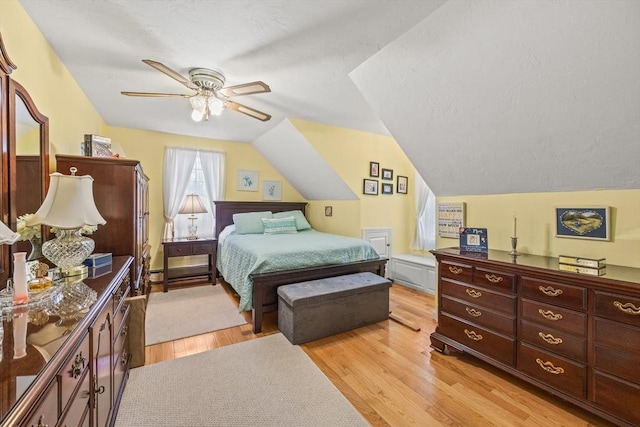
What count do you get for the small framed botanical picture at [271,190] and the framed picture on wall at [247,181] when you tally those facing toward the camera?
2

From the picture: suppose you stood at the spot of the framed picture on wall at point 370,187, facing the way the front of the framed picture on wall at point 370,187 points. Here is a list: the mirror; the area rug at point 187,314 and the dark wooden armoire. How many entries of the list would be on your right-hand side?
3

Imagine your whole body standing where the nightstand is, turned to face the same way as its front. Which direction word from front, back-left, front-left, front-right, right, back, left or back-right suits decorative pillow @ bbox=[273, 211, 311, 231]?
left

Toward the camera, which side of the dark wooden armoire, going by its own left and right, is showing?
right

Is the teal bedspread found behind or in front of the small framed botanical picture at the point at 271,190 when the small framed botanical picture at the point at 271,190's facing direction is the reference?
in front

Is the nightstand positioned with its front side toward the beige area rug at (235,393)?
yes

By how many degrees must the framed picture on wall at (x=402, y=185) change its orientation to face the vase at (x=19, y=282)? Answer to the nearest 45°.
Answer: approximately 45° to its right

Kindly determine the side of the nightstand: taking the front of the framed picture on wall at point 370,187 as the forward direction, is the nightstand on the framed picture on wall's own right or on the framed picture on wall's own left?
on the framed picture on wall's own right

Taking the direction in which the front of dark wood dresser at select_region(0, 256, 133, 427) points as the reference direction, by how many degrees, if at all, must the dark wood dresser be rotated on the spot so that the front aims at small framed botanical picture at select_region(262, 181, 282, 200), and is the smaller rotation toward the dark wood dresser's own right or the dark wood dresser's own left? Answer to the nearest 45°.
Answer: approximately 90° to the dark wood dresser's own left

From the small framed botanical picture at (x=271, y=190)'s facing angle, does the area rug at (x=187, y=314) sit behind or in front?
in front

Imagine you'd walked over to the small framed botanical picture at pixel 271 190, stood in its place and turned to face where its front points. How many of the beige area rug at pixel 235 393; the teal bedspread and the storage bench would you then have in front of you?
3

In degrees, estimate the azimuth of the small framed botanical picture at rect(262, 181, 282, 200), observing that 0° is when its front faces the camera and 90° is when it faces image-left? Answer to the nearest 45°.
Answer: approximately 0°
